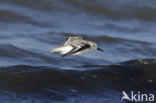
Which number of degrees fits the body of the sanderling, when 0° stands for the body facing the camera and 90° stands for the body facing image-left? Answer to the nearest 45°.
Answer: approximately 270°
